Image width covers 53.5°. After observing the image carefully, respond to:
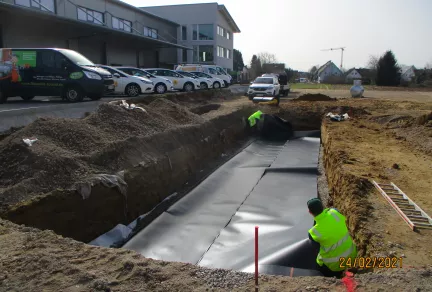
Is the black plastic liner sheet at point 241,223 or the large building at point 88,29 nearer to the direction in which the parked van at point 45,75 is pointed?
the black plastic liner sheet

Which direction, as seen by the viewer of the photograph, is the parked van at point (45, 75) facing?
facing the viewer and to the right of the viewer

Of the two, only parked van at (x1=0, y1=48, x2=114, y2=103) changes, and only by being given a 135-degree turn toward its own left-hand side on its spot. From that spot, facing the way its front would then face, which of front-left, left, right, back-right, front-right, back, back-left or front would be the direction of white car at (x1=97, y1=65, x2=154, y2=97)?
front-right

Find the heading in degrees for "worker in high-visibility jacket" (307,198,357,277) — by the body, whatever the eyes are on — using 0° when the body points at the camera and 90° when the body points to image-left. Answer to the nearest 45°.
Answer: approximately 135°

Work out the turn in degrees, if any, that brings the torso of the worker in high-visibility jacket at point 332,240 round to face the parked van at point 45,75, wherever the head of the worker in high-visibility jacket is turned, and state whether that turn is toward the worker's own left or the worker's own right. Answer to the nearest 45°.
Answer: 0° — they already face it

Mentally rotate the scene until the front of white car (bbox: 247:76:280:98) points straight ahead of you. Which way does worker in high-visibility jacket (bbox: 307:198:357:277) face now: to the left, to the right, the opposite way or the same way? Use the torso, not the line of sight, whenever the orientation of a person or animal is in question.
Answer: the opposite way

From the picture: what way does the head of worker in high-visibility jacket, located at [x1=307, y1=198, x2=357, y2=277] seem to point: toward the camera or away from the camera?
away from the camera

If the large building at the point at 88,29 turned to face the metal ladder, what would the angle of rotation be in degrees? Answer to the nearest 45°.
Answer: approximately 45° to its right

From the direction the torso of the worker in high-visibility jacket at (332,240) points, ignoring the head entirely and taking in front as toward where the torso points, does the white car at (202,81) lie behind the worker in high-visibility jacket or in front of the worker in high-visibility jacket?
in front

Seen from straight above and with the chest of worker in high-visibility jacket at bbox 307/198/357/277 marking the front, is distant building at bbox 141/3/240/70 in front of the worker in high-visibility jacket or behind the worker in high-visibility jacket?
in front

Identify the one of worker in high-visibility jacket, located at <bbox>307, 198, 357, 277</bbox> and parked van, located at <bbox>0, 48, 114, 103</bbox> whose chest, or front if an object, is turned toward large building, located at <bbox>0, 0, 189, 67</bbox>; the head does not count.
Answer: the worker in high-visibility jacket

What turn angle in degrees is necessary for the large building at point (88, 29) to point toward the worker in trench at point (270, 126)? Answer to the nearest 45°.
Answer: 0° — it already faces them

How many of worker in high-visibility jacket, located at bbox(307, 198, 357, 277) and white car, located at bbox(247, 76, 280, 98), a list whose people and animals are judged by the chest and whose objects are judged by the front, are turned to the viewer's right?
0
